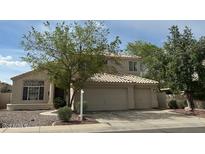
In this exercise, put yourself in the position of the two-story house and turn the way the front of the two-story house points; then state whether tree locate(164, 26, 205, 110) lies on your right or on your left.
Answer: on your left

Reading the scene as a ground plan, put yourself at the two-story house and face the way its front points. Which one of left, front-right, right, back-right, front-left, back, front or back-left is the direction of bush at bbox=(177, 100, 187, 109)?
left

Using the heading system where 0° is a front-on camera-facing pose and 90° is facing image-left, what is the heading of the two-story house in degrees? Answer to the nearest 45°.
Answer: approximately 0°

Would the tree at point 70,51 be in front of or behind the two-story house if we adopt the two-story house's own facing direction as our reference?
in front

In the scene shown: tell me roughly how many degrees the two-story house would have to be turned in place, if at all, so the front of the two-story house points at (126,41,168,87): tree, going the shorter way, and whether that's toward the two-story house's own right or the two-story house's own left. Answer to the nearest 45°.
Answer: approximately 135° to the two-story house's own left

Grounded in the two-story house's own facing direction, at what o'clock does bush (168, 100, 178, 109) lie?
The bush is roughly at 9 o'clock from the two-story house.
